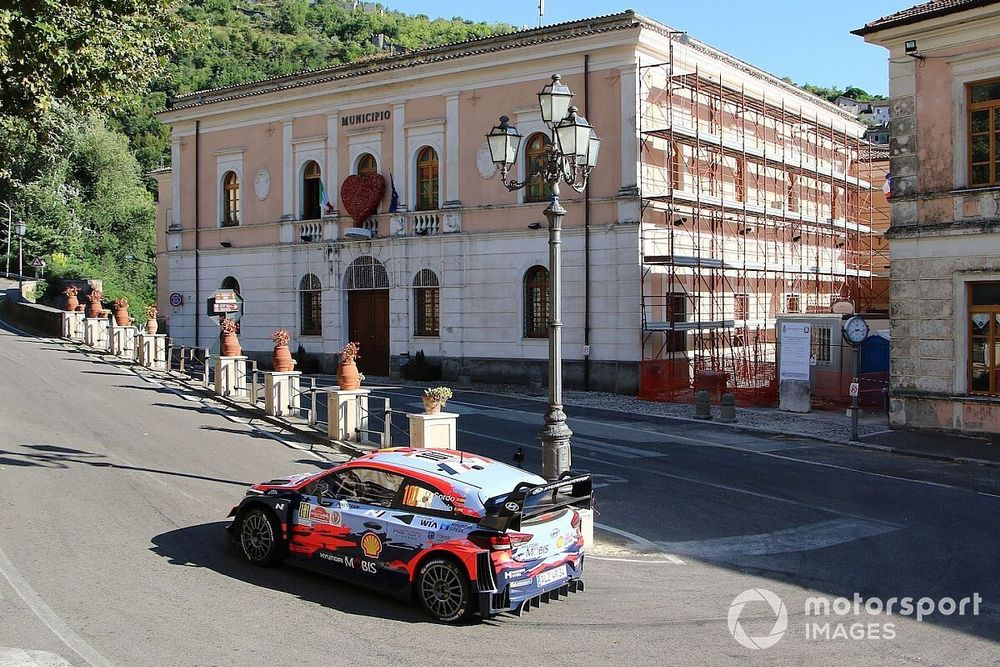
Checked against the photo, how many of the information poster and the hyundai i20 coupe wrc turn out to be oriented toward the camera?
1

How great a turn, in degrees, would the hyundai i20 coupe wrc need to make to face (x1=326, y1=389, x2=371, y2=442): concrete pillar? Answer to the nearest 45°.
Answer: approximately 45° to its right

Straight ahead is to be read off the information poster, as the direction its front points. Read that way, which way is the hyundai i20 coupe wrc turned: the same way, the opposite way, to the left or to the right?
to the right

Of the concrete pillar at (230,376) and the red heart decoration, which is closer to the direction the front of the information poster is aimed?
the concrete pillar

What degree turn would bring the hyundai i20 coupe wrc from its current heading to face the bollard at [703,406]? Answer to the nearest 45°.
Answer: approximately 90° to its right

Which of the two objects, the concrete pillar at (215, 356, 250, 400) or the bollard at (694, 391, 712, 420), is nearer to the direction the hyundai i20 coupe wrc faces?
the concrete pillar

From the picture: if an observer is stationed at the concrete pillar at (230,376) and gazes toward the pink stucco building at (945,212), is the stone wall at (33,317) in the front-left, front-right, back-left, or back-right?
back-left

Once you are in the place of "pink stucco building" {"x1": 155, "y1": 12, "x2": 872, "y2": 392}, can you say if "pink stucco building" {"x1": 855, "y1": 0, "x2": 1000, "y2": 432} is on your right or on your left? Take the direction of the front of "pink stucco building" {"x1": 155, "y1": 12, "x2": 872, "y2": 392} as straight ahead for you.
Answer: on your left

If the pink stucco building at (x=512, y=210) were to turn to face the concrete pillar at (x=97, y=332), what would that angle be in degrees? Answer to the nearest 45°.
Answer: approximately 45° to its right

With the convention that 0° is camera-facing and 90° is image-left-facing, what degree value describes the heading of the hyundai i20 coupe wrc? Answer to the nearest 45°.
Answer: approximately 135°

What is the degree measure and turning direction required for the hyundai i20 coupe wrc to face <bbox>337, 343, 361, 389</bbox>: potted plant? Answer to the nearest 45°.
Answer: approximately 45° to its right
